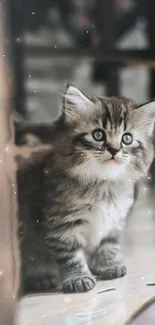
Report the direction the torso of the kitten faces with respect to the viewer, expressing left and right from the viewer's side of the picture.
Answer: facing the viewer and to the right of the viewer
